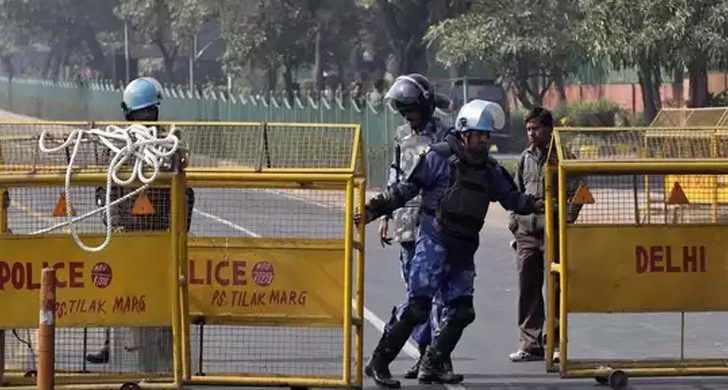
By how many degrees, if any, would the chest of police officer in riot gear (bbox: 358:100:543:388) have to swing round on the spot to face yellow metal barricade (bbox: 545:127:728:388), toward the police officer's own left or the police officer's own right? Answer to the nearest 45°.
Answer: approximately 45° to the police officer's own left

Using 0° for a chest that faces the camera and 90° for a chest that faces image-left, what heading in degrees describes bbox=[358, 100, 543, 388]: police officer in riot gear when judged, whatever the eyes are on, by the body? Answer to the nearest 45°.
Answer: approximately 315°

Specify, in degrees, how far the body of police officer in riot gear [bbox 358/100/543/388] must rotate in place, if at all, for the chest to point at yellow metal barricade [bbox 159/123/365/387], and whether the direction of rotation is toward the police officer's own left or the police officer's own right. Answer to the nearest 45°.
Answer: approximately 135° to the police officer's own right

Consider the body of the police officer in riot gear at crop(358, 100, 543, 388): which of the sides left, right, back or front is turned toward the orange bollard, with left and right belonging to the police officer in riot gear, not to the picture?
right

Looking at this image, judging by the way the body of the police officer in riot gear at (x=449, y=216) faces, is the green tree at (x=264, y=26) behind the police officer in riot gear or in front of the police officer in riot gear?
behind

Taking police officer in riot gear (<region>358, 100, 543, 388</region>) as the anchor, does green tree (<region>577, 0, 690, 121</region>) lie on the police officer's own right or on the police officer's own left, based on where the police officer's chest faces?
on the police officer's own left

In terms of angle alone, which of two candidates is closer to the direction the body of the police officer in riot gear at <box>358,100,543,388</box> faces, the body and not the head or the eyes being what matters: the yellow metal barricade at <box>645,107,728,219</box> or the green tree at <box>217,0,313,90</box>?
the yellow metal barricade

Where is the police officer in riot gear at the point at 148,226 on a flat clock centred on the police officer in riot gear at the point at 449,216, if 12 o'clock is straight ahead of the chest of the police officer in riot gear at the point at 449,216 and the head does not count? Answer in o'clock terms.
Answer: the police officer in riot gear at the point at 148,226 is roughly at 4 o'clock from the police officer in riot gear at the point at 449,216.
